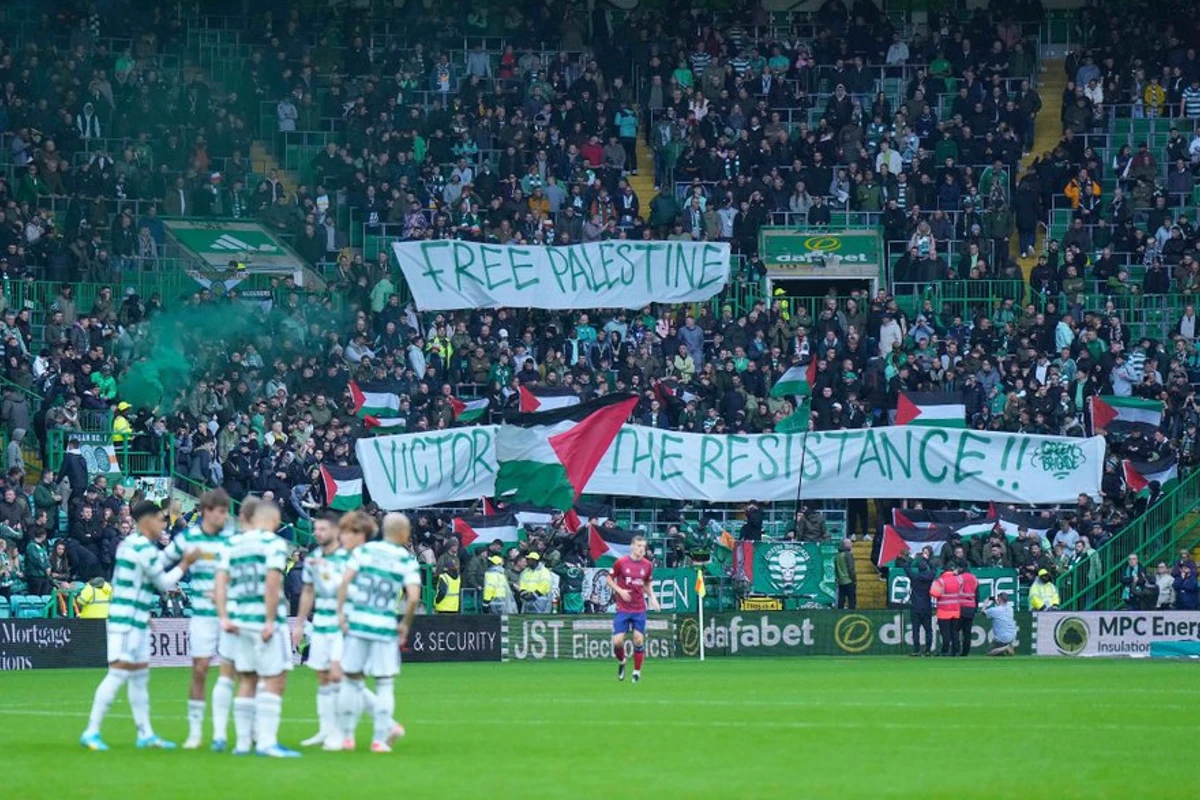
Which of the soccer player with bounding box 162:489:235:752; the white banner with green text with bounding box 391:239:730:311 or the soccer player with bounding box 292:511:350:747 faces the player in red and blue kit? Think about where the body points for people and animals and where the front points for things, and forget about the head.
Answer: the white banner with green text

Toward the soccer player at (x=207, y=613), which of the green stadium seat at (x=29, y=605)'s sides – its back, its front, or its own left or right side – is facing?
front

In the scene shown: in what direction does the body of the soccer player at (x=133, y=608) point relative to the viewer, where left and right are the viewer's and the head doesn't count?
facing to the right of the viewer

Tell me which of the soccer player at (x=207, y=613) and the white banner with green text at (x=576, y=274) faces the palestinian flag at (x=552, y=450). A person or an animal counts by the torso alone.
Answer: the white banner with green text

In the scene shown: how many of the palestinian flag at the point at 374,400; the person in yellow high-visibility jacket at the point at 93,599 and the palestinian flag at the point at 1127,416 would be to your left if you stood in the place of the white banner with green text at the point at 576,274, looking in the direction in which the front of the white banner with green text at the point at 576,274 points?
1

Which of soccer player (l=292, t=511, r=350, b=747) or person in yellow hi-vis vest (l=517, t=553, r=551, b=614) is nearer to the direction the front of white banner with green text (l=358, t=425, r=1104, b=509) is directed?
the soccer player

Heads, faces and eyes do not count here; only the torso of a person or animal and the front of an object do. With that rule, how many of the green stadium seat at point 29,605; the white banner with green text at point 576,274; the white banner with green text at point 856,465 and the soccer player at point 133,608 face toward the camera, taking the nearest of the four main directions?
3

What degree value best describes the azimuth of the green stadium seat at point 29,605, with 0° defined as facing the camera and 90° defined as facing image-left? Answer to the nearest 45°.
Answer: approximately 0°

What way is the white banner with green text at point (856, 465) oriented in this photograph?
toward the camera

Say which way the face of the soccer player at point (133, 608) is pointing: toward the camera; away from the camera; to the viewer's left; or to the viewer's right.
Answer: to the viewer's right

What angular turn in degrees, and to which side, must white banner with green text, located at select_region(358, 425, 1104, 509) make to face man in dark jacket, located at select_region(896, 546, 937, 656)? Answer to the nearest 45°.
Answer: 0° — it already faces them

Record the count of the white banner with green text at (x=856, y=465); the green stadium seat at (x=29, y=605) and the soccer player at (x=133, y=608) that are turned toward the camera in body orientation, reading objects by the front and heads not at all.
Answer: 2

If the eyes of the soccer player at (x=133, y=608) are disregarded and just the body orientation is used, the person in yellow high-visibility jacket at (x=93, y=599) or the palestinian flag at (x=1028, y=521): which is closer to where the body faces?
the palestinian flag

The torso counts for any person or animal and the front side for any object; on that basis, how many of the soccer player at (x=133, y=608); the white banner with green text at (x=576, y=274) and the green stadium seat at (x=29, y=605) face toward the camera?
2

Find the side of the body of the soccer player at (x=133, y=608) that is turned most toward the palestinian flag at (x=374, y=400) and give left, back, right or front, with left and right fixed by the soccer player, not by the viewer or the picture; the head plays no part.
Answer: left
